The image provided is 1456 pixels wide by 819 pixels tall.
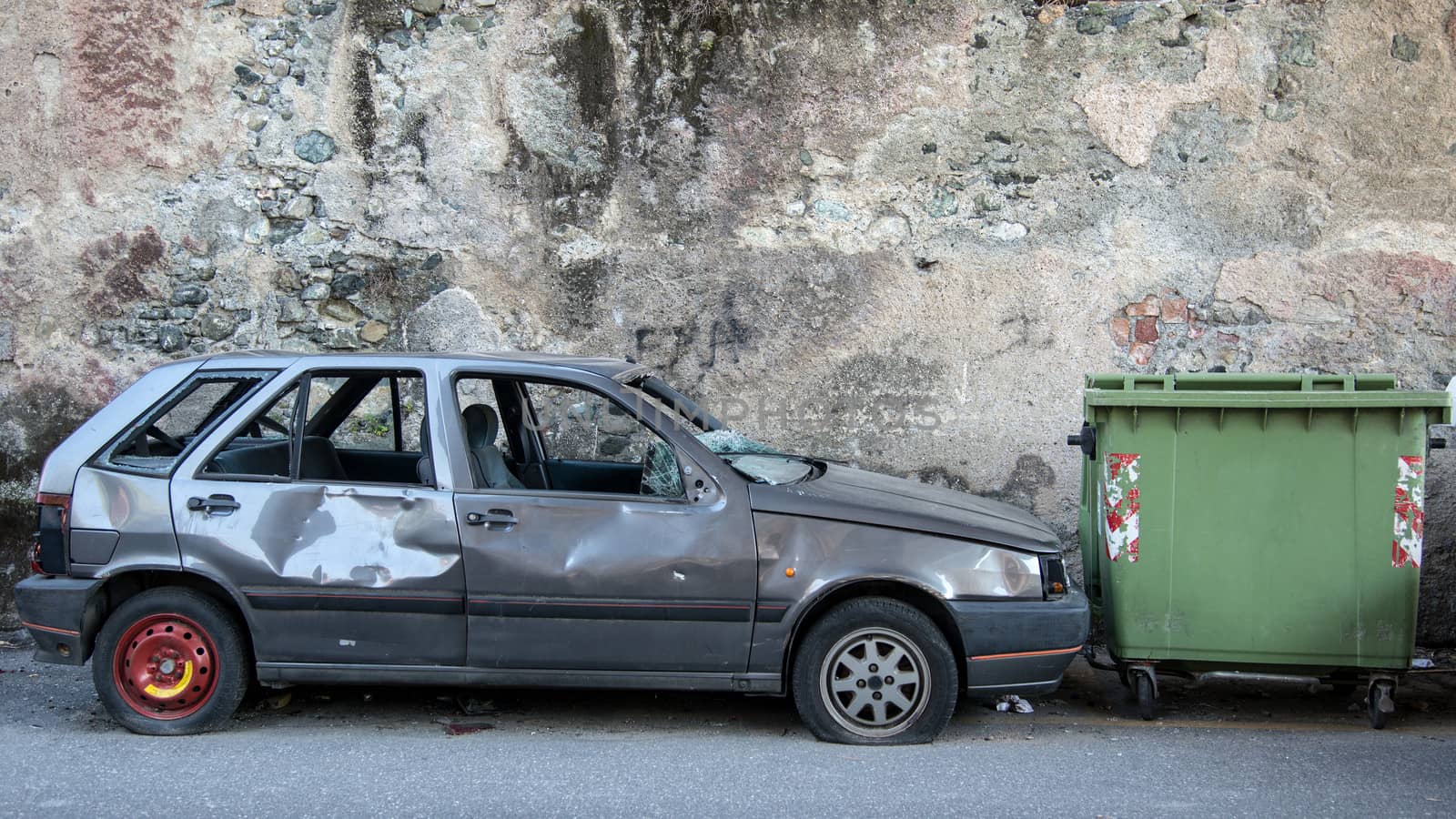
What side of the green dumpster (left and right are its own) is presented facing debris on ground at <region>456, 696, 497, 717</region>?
right

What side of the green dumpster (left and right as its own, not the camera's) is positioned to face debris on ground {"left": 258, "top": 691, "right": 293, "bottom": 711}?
right

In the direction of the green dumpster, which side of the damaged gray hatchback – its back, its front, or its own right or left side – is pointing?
front

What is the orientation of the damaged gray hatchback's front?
to the viewer's right

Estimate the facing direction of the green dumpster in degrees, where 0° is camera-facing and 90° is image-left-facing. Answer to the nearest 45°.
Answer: approximately 0°

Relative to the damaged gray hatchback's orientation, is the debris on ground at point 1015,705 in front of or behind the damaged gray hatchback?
in front

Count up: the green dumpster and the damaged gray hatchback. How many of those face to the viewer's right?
1

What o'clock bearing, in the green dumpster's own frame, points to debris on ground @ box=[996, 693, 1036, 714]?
The debris on ground is roughly at 3 o'clock from the green dumpster.
